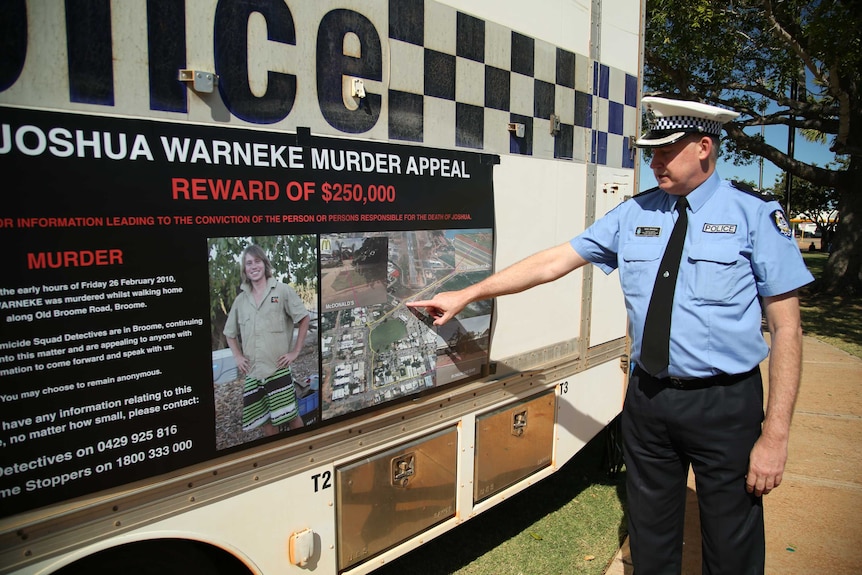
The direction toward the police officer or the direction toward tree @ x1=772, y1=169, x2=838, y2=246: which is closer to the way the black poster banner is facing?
the police officer

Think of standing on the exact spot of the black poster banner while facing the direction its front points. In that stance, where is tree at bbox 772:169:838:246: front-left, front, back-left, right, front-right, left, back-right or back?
left

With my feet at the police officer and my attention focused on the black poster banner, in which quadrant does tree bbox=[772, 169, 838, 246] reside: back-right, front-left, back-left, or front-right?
back-right

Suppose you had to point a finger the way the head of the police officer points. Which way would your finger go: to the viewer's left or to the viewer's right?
to the viewer's left

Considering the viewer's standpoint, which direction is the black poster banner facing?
facing the viewer and to the right of the viewer

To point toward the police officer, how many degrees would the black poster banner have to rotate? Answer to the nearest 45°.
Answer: approximately 45° to its left
